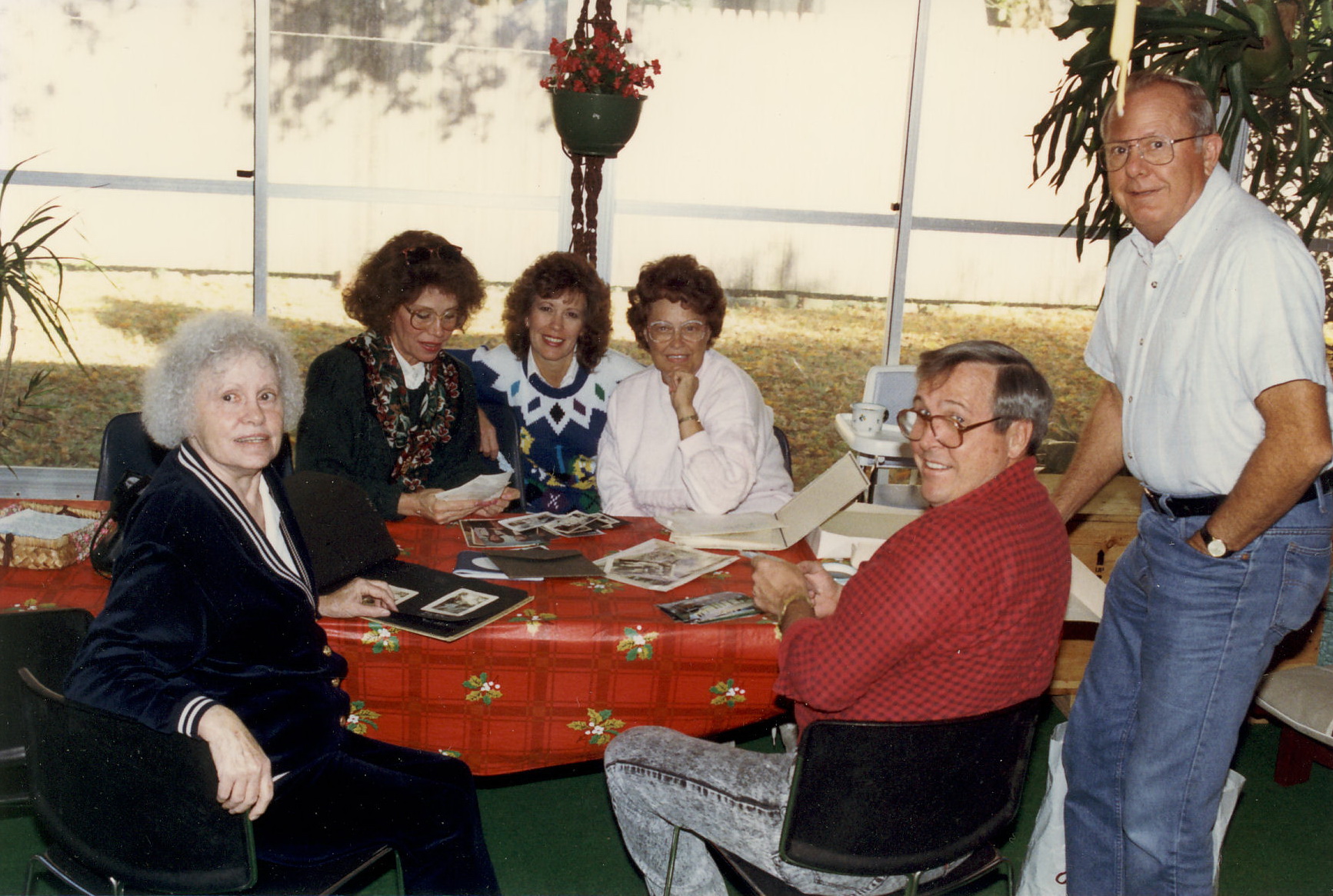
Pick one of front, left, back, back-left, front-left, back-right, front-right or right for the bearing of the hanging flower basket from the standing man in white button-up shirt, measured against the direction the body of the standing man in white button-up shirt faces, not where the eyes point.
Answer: right

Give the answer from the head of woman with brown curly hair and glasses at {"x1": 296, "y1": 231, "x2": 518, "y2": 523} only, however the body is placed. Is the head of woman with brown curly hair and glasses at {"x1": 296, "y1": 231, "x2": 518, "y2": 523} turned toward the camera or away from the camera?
toward the camera

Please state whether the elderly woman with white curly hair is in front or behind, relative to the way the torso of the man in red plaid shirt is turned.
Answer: in front

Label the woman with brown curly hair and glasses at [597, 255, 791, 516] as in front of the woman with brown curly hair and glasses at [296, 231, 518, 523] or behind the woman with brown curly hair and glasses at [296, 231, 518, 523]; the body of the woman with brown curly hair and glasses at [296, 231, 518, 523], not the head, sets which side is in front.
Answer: in front

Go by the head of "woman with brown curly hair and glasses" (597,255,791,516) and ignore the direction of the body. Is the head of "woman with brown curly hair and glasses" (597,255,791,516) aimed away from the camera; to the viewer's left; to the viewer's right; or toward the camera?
toward the camera

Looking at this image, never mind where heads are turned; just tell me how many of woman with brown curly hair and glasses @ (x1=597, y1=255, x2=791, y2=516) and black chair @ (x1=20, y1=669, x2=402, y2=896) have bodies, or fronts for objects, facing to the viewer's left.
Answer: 0

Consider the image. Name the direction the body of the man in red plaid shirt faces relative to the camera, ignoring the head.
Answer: to the viewer's left

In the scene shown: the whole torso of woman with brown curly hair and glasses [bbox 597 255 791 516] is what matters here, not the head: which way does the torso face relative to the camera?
toward the camera

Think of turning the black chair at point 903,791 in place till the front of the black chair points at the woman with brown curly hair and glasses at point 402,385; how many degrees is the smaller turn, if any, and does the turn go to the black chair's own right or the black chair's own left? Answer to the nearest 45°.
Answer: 0° — it already faces them

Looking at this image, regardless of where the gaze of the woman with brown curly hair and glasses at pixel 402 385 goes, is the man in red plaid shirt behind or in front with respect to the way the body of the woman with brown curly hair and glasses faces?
in front

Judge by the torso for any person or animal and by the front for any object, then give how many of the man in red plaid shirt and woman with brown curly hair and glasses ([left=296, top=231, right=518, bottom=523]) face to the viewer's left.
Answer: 1

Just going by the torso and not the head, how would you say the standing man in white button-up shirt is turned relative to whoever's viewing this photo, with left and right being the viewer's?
facing the viewer and to the left of the viewer
